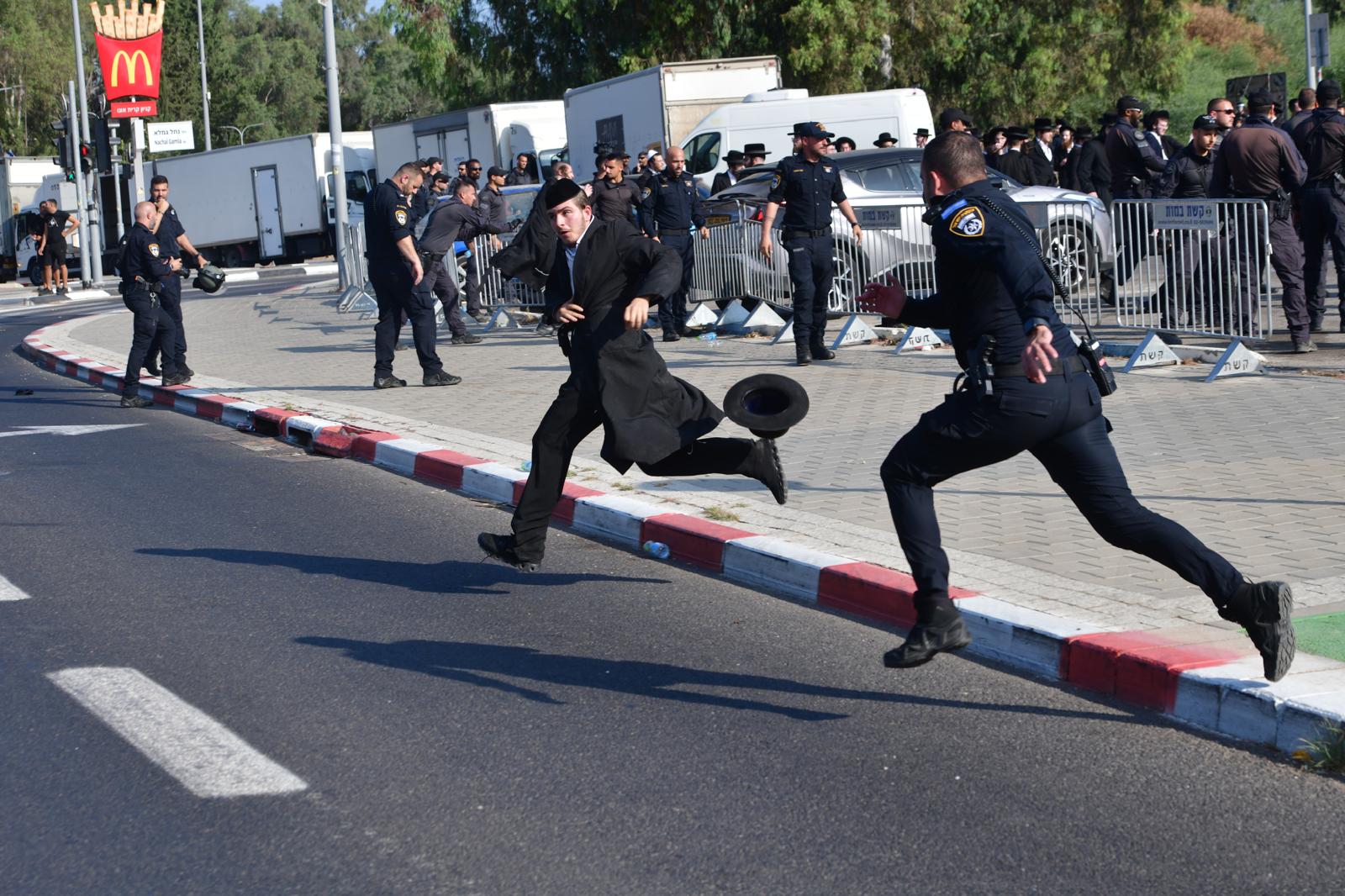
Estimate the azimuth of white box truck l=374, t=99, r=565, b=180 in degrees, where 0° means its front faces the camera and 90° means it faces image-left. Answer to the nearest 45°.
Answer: approximately 315°

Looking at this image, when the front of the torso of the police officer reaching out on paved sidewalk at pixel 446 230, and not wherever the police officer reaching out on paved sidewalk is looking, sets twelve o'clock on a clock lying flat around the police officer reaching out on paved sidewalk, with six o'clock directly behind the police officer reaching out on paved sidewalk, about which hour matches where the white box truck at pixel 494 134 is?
The white box truck is roughly at 9 o'clock from the police officer reaching out on paved sidewalk.

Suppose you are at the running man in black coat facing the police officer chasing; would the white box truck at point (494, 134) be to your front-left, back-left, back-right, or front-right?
back-left

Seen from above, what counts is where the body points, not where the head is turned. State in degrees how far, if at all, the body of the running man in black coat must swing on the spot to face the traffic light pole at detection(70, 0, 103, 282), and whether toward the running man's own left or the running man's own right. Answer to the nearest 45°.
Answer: approximately 135° to the running man's own right

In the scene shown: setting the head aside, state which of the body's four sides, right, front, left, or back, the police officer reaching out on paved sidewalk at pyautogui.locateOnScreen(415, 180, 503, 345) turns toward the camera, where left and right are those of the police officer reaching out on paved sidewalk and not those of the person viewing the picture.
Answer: right

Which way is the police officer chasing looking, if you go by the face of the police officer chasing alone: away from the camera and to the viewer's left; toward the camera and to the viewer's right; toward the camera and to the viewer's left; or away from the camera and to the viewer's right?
away from the camera and to the viewer's left

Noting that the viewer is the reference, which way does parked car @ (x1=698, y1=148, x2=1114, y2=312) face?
facing away from the viewer and to the right of the viewer
